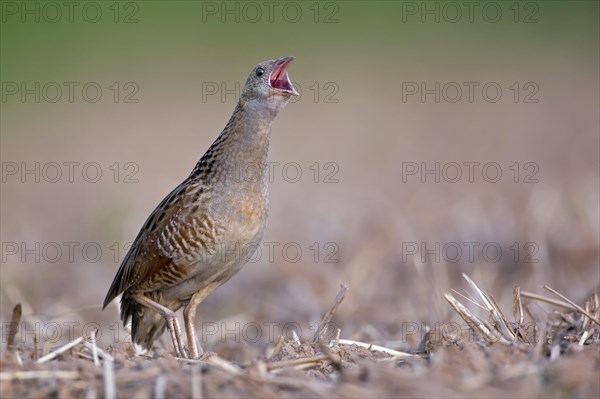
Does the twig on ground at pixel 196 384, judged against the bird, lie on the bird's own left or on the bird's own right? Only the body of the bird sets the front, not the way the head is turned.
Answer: on the bird's own right

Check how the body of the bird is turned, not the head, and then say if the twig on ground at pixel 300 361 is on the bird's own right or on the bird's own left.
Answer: on the bird's own right

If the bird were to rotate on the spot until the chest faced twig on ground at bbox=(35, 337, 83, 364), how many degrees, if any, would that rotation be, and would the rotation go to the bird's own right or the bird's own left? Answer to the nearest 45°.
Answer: approximately 135° to the bird's own right

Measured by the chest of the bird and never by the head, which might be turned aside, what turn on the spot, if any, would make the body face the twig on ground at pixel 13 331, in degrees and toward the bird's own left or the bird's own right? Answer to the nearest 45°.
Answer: approximately 135° to the bird's own right

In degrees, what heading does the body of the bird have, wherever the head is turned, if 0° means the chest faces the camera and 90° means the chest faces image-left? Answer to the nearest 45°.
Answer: approximately 270°
